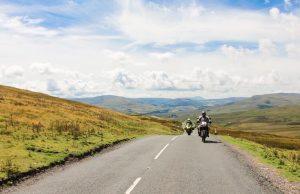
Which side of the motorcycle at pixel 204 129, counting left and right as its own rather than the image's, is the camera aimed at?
front
